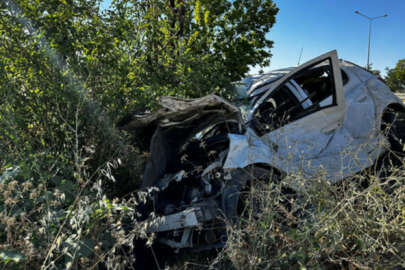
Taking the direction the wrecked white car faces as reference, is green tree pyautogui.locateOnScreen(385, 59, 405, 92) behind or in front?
behind

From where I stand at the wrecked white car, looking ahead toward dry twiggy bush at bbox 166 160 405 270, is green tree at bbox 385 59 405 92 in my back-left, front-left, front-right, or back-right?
back-left

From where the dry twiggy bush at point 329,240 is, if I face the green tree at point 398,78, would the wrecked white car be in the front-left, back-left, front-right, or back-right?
front-left

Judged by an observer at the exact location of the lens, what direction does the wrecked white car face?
facing the viewer and to the left of the viewer

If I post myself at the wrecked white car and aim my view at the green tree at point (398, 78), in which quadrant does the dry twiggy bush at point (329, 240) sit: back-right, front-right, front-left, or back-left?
back-right

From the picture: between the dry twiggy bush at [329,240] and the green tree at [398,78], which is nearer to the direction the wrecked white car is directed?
the dry twiggy bush

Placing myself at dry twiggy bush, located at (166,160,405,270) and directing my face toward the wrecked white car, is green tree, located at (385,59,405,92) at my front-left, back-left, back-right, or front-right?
front-right
